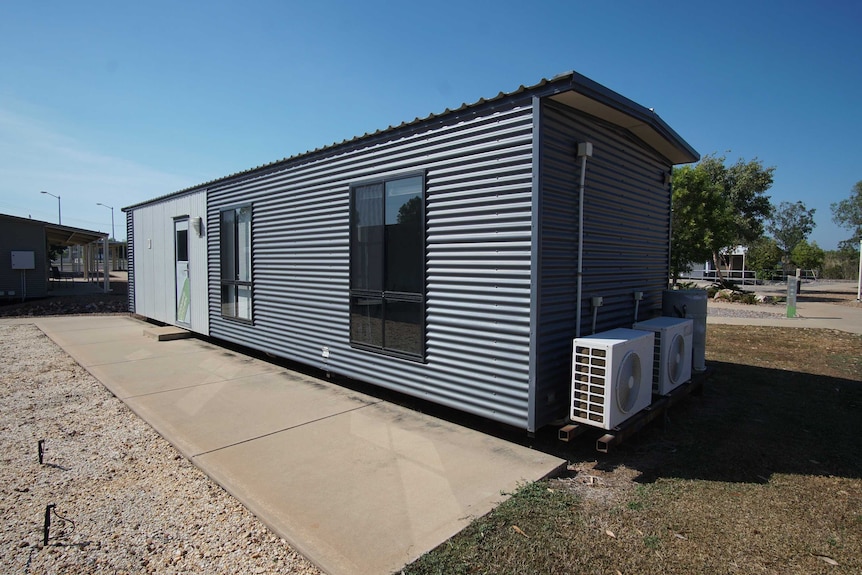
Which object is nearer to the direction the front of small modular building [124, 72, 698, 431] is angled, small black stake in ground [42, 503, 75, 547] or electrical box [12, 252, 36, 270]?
the small black stake in ground

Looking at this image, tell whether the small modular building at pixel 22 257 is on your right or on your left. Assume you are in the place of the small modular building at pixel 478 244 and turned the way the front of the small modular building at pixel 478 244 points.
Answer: on your right

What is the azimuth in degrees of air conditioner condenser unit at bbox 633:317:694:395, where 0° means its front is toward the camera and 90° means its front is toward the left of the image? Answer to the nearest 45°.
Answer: approximately 315°

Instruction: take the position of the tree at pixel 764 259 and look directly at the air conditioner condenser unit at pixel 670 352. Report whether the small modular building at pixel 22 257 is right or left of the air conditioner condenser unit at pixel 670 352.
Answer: right

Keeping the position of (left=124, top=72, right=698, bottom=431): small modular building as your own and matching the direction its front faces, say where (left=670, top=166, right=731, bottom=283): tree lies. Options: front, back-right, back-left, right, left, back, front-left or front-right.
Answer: back

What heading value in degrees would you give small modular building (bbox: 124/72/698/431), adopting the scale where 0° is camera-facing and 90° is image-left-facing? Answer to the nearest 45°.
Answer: approximately 45°

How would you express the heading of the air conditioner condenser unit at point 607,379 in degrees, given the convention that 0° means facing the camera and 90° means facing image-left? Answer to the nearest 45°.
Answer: approximately 315°

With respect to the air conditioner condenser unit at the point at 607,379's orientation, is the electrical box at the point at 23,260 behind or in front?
behind

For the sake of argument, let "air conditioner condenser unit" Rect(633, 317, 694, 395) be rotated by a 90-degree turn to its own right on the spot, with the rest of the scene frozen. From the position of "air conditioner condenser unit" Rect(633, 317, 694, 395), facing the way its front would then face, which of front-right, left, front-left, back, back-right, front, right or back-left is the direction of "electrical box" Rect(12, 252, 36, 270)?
front-right

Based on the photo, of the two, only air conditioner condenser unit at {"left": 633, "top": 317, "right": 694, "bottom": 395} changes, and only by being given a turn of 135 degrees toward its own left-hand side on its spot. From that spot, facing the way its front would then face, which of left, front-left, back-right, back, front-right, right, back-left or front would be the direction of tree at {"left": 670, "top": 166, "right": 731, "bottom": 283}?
front

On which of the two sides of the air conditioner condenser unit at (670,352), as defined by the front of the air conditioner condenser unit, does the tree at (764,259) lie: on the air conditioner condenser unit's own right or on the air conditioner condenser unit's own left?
on the air conditioner condenser unit's own left

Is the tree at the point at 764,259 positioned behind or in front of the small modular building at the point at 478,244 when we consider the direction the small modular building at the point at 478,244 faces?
behind

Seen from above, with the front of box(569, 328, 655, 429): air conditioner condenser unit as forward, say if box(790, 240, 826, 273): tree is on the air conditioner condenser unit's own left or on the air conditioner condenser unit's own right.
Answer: on the air conditioner condenser unit's own left
